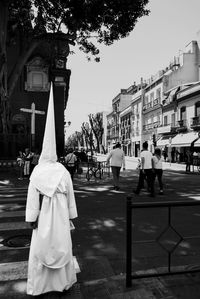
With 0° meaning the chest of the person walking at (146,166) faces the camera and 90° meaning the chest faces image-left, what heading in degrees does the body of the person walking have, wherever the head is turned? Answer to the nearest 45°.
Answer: approximately 135°

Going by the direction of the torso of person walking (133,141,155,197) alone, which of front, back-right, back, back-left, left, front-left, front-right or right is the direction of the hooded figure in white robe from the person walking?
back-left
